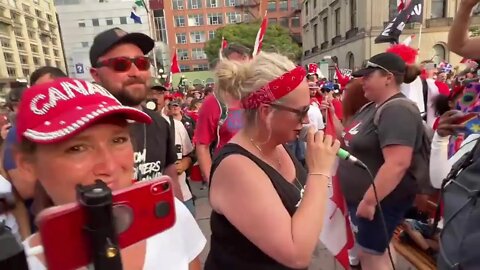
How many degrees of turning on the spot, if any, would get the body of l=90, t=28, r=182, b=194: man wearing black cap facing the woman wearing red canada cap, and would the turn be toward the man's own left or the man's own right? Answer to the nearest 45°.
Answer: approximately 45° to the man's own right

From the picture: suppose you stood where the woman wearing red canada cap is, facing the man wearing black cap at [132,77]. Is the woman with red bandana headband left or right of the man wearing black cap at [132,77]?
right

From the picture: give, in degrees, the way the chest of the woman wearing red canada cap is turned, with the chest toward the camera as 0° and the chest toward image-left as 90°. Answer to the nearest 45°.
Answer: approximately 315°

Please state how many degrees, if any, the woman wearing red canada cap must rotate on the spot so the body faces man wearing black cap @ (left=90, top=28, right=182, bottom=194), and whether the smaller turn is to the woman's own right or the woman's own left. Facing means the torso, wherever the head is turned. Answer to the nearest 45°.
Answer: approximately 135° to the woman's own left

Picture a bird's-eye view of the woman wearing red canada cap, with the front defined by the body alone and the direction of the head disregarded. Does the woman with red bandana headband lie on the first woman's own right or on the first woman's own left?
on the first woman's own left

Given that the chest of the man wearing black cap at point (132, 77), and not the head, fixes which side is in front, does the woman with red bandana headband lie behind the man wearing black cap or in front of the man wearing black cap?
in front

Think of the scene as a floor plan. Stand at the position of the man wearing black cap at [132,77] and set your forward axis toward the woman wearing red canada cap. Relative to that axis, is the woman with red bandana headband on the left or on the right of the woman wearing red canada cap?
left
